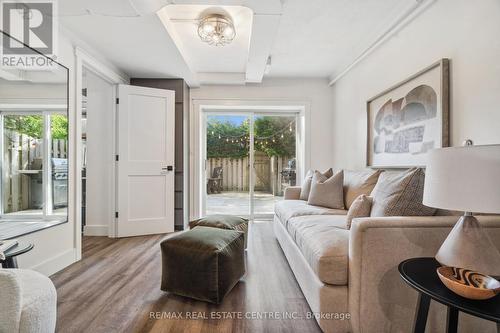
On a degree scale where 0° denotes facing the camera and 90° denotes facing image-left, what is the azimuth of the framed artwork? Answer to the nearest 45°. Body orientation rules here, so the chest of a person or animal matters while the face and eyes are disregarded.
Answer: approximately 45°

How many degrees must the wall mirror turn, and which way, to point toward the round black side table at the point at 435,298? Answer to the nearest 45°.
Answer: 0° — it already faces it

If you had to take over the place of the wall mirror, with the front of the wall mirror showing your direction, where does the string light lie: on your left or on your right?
on your left

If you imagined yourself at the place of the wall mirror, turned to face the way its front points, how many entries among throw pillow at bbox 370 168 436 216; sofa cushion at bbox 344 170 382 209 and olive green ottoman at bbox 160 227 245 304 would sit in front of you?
3

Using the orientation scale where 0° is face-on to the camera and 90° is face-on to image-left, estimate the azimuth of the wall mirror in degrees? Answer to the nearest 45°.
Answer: approximately 315°

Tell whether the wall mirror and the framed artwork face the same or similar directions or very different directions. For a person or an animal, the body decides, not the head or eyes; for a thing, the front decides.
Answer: very different directions

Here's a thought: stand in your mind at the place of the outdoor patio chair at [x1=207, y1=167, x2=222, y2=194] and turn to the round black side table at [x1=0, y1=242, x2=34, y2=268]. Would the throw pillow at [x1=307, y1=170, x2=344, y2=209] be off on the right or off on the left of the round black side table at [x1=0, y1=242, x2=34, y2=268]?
left

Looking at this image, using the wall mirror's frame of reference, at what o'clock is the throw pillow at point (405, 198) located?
The throw pillow is roughly at 12 o'clock from the wall mirror.

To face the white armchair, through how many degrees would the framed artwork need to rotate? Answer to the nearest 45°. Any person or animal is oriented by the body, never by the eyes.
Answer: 0° — it already faces it

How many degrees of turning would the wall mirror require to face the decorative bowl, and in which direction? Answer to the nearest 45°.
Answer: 0° — it already faces it

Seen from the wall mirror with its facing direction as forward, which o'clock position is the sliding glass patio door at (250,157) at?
The sliding glass patio door is roughly at 10 o'clock from the wall mirror.
